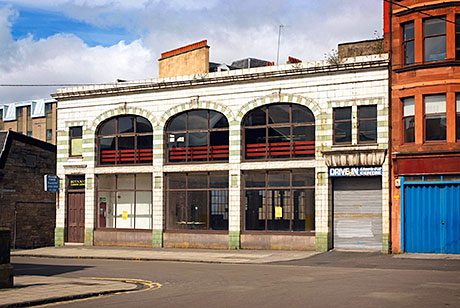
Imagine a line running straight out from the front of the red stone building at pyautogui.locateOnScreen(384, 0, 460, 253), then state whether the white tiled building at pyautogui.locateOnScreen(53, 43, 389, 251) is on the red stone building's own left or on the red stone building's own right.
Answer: on the red stone building's own right

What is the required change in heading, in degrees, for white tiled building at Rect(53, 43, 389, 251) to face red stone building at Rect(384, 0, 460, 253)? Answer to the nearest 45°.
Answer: approximately 45° to its left

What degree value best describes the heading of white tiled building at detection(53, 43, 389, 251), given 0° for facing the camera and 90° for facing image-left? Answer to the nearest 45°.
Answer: approximately 0°

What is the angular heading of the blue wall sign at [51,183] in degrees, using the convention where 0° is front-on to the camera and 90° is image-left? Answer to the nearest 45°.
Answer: approximately 0°

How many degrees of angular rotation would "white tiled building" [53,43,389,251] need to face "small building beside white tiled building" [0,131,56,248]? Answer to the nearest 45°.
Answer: approximately 135° to its right

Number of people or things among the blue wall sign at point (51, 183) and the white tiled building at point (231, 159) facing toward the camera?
2

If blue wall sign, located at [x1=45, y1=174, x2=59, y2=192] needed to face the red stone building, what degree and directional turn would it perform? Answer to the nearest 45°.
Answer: approximately 45° to its left
